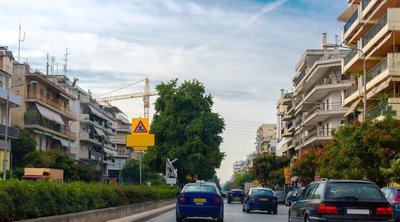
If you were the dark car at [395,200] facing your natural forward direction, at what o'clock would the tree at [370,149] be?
The tree is roughly at 12 o'clock from the dark car.

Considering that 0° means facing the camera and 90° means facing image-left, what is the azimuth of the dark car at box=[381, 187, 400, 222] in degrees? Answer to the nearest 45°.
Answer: approximately 180°

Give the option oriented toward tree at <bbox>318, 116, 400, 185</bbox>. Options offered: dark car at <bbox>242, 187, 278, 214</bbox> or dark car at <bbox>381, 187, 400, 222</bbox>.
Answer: dark car at <bbox>381, 187, 400, 222</bbox>

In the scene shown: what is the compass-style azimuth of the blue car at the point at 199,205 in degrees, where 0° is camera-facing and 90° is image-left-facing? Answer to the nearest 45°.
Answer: approximately 180°

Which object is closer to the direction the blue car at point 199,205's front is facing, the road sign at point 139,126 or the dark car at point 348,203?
the road sign

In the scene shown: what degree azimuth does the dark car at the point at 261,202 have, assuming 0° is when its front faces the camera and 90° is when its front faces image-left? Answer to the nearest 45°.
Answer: approximately 180°

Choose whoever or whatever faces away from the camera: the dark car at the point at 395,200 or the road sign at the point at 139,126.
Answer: the dark car

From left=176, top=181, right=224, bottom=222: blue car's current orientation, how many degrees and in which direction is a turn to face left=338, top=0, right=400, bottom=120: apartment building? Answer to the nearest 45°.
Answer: approximately 45° to its right

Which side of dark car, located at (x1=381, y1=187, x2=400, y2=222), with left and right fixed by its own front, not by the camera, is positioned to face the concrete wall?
left
